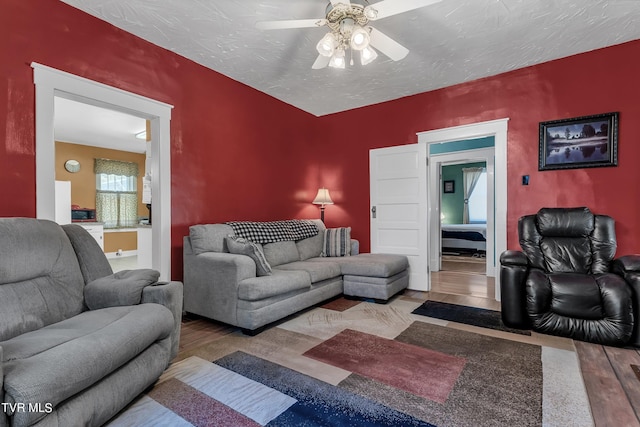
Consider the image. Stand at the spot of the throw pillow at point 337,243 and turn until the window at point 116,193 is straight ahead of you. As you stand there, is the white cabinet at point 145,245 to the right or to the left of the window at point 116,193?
left

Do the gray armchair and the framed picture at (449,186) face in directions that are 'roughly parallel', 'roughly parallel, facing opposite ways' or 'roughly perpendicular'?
roughly perpendicular

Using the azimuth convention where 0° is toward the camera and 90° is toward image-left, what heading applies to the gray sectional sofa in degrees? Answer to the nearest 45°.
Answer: approximately 315°

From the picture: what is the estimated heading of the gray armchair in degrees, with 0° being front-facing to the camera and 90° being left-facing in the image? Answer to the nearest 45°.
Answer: approximately 315°

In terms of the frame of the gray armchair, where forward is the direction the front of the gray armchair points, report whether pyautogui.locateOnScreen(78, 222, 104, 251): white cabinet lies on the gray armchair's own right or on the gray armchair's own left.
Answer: on the gray armchair's own left

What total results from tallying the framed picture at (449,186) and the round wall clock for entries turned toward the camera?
2

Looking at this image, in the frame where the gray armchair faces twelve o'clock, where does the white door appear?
The white door is roughly at 10 o'clock from the gray armchair.

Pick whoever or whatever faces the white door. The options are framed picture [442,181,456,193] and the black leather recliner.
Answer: the framed picture

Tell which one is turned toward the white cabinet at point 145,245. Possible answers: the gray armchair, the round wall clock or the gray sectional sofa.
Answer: the round wall clock

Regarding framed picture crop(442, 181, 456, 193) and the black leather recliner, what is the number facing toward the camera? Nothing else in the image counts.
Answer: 2

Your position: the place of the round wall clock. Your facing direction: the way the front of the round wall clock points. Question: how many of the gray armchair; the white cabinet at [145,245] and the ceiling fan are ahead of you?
3

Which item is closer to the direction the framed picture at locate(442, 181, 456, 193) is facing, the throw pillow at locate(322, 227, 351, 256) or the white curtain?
the throw pillow
